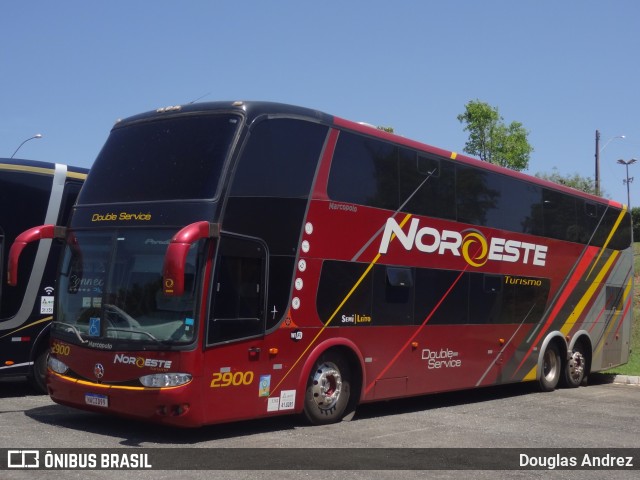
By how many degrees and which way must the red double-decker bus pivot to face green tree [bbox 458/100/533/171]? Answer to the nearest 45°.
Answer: approximately 135° to its right

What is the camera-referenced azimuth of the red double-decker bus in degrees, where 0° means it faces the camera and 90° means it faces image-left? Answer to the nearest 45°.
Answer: approximately 45°
